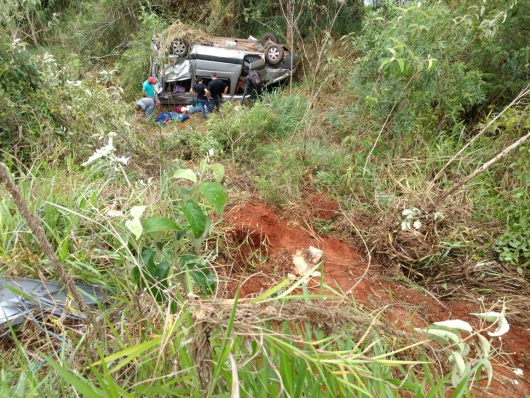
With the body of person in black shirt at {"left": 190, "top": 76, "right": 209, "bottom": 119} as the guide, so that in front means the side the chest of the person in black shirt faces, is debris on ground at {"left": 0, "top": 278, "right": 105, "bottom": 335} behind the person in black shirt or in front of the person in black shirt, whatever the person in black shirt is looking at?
behind

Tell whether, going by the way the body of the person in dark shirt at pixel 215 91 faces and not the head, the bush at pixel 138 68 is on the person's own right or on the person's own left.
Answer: on the person's own left

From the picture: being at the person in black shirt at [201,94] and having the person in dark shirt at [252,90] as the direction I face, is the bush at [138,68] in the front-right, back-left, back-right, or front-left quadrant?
back-left

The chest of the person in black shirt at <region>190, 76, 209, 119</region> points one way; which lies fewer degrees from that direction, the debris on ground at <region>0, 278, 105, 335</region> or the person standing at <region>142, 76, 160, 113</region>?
the person standing

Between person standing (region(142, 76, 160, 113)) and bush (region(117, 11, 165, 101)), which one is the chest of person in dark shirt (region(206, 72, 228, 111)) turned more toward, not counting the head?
the bush

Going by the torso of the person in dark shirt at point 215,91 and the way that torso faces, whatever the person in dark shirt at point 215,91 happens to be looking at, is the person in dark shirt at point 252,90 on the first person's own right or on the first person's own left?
on the first person's own right

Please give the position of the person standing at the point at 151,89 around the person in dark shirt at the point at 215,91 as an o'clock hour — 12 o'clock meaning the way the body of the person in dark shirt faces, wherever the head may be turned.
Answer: The person standing is roughly at 9 o'clock from the person in dark shirt.

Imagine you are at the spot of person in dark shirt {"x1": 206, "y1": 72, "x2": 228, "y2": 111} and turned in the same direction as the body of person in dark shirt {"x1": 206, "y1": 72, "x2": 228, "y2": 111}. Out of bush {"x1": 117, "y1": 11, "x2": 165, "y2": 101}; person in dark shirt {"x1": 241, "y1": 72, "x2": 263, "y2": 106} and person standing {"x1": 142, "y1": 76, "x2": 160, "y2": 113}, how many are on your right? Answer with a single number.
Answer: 1

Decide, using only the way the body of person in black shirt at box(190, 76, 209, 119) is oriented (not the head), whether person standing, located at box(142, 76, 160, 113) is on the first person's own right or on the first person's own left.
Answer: on the first person's own left

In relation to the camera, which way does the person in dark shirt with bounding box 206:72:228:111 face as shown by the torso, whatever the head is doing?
away from the camera
